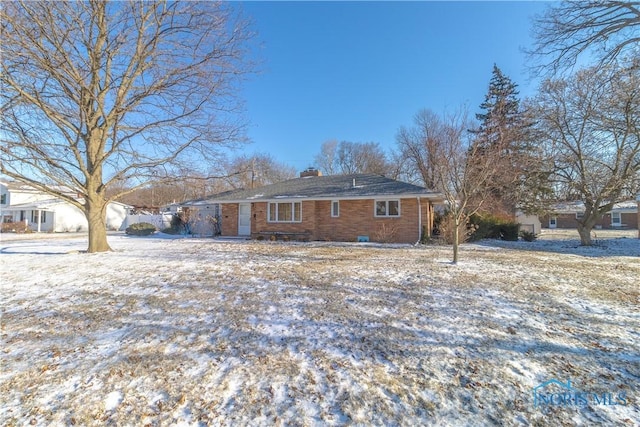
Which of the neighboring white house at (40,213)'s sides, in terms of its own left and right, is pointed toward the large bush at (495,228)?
left

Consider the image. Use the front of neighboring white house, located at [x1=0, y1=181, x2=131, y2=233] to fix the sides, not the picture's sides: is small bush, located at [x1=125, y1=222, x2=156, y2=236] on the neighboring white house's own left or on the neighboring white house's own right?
on the neighboring white house's own left

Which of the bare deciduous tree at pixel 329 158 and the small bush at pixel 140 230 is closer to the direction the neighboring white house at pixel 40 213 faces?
the small bush

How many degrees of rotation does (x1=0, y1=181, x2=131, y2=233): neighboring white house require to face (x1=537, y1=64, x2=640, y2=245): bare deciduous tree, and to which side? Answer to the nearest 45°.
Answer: approximately 90° to its left

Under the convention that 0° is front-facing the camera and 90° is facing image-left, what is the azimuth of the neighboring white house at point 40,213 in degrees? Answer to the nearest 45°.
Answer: approximately 45°

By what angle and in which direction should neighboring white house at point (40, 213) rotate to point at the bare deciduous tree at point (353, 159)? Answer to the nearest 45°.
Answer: approximately 90° to its left

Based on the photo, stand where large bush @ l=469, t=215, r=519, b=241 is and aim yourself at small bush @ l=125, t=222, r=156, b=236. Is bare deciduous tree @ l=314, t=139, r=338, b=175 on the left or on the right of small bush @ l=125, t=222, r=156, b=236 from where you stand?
right

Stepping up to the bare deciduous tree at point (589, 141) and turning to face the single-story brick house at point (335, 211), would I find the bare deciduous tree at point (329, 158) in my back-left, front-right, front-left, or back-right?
front-right

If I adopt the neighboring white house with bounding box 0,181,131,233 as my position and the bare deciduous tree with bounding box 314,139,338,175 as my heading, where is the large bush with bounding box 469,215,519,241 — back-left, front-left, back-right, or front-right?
front-right

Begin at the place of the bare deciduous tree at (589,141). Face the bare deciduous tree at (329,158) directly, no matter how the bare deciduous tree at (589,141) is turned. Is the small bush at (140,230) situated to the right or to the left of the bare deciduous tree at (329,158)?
left

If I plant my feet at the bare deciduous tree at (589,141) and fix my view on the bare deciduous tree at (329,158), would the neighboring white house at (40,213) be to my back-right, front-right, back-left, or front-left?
front-left
